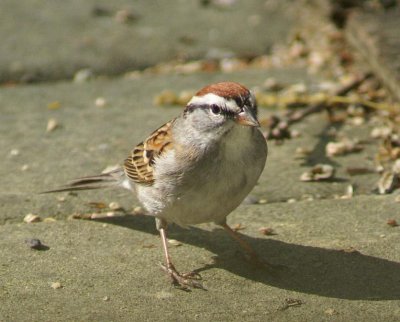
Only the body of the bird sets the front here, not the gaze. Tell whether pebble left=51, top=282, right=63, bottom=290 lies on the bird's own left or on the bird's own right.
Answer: on the bird's own right

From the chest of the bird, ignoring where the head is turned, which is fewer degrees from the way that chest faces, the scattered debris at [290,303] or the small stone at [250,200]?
the scattered debris

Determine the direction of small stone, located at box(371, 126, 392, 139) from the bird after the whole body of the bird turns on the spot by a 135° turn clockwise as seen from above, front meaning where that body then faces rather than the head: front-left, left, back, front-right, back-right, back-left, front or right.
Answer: back-right

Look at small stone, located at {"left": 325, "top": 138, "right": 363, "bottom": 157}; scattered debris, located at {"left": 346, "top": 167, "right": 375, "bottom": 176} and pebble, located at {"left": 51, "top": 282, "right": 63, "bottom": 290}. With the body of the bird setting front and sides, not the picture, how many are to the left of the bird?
2

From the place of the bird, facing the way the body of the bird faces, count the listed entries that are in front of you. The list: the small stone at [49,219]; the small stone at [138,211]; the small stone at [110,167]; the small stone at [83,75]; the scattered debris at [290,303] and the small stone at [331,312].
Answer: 2

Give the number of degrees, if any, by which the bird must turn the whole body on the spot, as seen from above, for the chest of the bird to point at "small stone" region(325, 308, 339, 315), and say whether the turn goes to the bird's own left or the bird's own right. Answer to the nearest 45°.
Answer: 0° — it already faces it

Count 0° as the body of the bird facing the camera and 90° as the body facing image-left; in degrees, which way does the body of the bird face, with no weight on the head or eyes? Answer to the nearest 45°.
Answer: approximately 315°

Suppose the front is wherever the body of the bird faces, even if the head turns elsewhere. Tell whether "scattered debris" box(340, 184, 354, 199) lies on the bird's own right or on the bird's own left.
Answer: on the bird's own left

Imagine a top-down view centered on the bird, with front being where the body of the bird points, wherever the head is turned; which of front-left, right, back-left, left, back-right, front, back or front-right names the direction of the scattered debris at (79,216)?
back

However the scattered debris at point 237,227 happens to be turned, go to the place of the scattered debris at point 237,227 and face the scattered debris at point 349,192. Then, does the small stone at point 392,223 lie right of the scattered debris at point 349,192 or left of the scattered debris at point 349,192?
right
